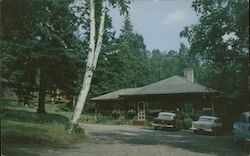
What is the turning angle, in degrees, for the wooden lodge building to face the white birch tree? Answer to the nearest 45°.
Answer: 0° — it already faces it

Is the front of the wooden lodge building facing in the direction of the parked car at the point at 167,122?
yes

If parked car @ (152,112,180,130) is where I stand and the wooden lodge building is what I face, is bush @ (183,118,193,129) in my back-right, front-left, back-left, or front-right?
front-right

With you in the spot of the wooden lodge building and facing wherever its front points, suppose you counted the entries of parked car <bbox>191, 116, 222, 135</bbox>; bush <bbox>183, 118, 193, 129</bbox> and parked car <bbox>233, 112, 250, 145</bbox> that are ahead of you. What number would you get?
3

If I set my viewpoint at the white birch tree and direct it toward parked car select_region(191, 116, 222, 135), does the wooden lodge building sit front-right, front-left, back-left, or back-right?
front-left

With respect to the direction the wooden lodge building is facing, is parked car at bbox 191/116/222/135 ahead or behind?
ahead

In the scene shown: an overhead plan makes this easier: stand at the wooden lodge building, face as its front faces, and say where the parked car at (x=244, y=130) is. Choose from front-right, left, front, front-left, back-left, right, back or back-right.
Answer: front

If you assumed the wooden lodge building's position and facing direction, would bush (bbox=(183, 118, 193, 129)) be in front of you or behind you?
in front

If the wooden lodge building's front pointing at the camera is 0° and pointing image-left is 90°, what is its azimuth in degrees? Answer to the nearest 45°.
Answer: approximately 0°
